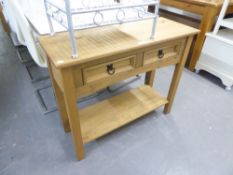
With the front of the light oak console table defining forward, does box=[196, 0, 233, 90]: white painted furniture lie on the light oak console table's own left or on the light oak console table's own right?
on the light oak console table's own left
